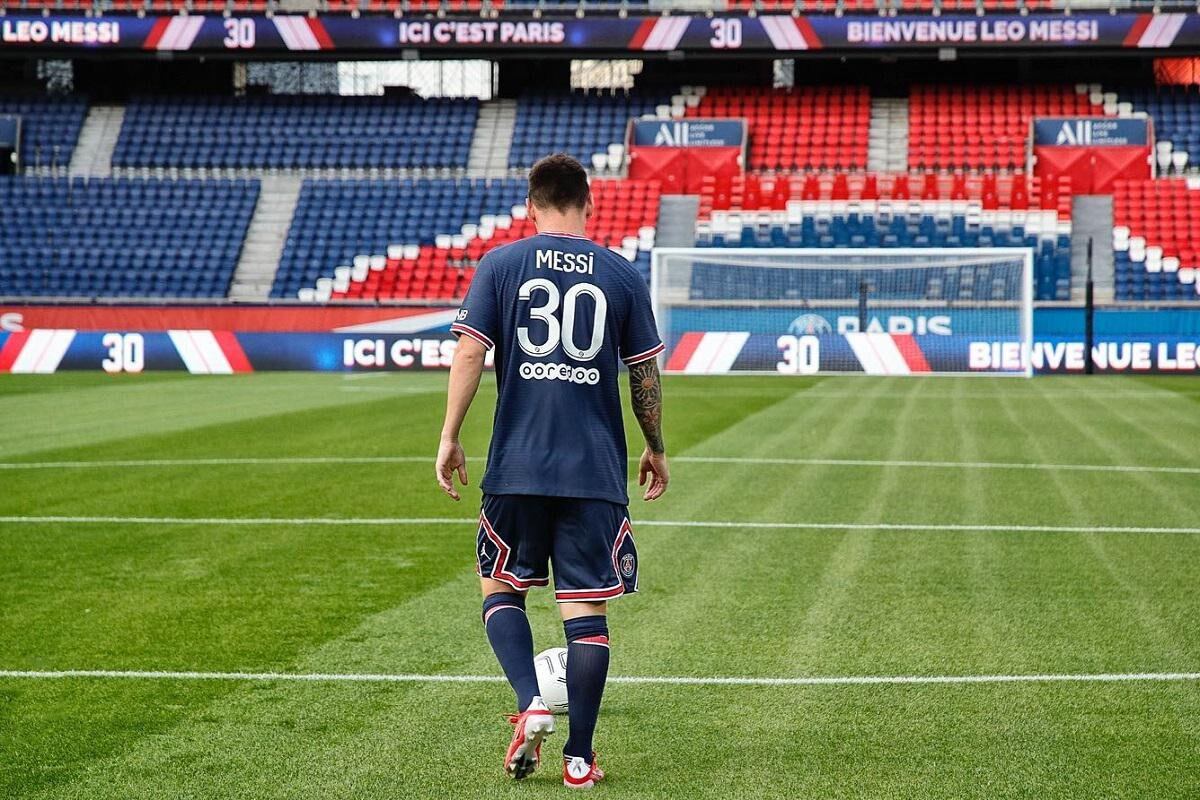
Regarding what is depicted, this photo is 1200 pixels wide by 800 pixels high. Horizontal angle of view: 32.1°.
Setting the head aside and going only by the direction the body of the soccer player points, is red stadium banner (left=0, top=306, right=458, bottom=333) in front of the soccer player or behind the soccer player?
in front

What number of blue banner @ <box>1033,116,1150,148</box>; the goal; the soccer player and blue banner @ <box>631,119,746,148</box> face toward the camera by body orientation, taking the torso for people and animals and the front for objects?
3

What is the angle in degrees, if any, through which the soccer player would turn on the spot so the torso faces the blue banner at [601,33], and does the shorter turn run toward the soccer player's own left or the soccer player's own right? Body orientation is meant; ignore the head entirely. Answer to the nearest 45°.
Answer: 0° — they already face it

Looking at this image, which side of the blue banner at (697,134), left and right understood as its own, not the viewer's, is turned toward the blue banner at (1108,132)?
left

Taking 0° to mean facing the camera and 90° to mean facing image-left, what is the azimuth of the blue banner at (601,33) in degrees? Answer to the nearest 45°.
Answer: approximately 0°

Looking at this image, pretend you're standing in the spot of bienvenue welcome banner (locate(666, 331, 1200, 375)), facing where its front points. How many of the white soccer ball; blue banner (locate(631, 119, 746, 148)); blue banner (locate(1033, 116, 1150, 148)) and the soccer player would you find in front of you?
2

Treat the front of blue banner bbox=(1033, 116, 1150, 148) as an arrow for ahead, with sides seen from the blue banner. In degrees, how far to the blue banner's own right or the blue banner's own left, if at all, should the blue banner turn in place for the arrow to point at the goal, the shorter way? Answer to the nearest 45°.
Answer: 0° — it already faces it

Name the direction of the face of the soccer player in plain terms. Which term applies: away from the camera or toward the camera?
away from the camera

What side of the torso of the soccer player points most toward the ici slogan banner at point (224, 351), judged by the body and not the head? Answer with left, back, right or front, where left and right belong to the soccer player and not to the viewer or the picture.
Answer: front
